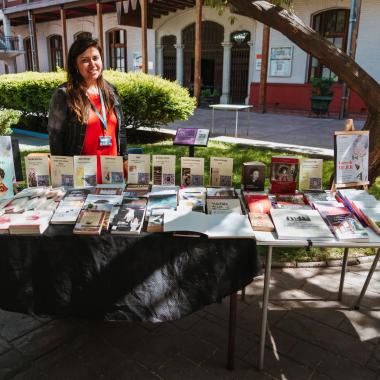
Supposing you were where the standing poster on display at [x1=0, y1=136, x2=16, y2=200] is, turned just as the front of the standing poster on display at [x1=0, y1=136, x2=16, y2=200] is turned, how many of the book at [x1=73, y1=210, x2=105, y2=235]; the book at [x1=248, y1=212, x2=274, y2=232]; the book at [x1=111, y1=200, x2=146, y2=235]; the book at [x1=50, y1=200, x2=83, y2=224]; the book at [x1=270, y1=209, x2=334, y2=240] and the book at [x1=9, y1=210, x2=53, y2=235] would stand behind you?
0

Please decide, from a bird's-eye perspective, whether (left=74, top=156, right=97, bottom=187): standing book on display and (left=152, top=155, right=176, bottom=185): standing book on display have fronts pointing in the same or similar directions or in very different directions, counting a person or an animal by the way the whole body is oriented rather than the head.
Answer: same or similar directions

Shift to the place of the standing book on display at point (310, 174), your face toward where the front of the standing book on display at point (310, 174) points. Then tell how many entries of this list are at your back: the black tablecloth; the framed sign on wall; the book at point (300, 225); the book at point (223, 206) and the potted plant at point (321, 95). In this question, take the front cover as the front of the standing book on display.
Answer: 2

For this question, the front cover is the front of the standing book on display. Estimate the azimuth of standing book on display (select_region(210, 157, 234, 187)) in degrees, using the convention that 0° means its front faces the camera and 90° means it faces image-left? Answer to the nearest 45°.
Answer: approximately 0°

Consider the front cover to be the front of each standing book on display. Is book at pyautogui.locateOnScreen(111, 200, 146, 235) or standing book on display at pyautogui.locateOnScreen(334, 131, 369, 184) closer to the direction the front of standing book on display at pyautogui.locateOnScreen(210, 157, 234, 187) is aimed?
the book

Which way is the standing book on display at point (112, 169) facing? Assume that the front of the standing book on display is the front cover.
toward the camera

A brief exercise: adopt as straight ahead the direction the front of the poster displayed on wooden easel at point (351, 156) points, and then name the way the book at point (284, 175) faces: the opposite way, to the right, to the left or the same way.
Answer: the same way

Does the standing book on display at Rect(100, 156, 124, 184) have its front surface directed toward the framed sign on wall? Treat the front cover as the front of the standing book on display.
no

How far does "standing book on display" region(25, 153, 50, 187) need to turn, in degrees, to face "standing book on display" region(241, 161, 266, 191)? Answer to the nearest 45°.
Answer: approximately 90° to its left

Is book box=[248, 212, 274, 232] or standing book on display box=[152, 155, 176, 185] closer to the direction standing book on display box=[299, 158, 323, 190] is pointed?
the book

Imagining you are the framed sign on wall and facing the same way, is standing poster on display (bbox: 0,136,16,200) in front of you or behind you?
in front

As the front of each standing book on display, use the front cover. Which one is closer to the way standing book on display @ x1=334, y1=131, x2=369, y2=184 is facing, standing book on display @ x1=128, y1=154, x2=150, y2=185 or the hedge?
the standing book on display

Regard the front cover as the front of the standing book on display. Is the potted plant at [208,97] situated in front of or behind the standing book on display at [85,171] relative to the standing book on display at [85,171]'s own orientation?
behind

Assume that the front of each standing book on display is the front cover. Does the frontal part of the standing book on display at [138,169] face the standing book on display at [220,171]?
no

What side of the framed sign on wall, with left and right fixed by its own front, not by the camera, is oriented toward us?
front

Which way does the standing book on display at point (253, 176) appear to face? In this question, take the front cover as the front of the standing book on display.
toward the camera

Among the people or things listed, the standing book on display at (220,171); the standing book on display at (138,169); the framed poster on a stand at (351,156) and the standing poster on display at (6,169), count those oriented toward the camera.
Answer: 4

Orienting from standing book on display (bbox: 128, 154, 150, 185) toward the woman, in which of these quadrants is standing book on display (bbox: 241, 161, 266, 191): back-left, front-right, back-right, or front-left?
back-right
